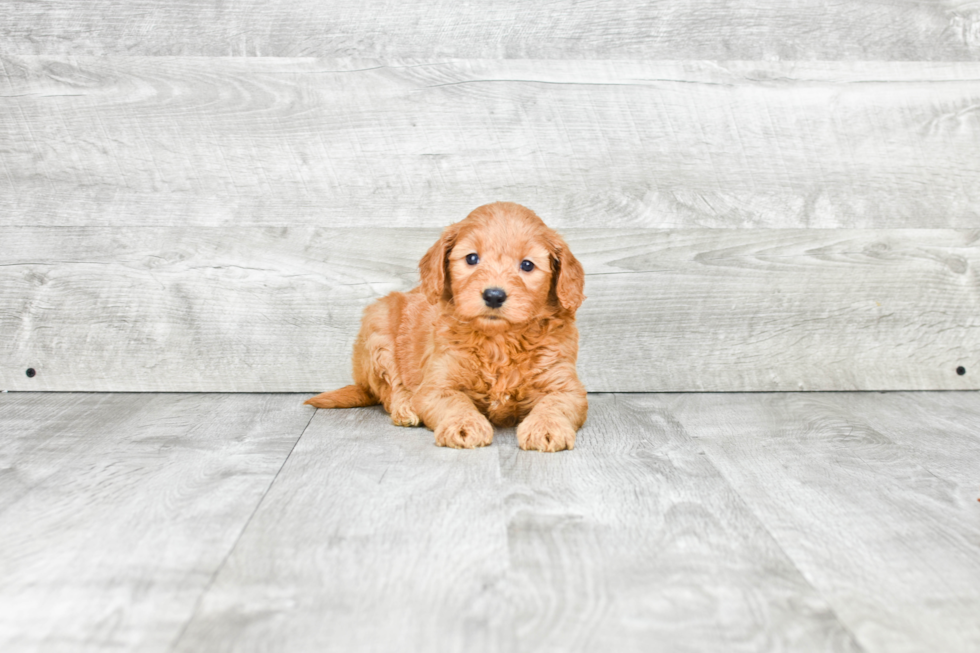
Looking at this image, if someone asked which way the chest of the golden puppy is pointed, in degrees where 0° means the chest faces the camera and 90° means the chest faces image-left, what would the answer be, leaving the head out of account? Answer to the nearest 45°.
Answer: approximately 315°
